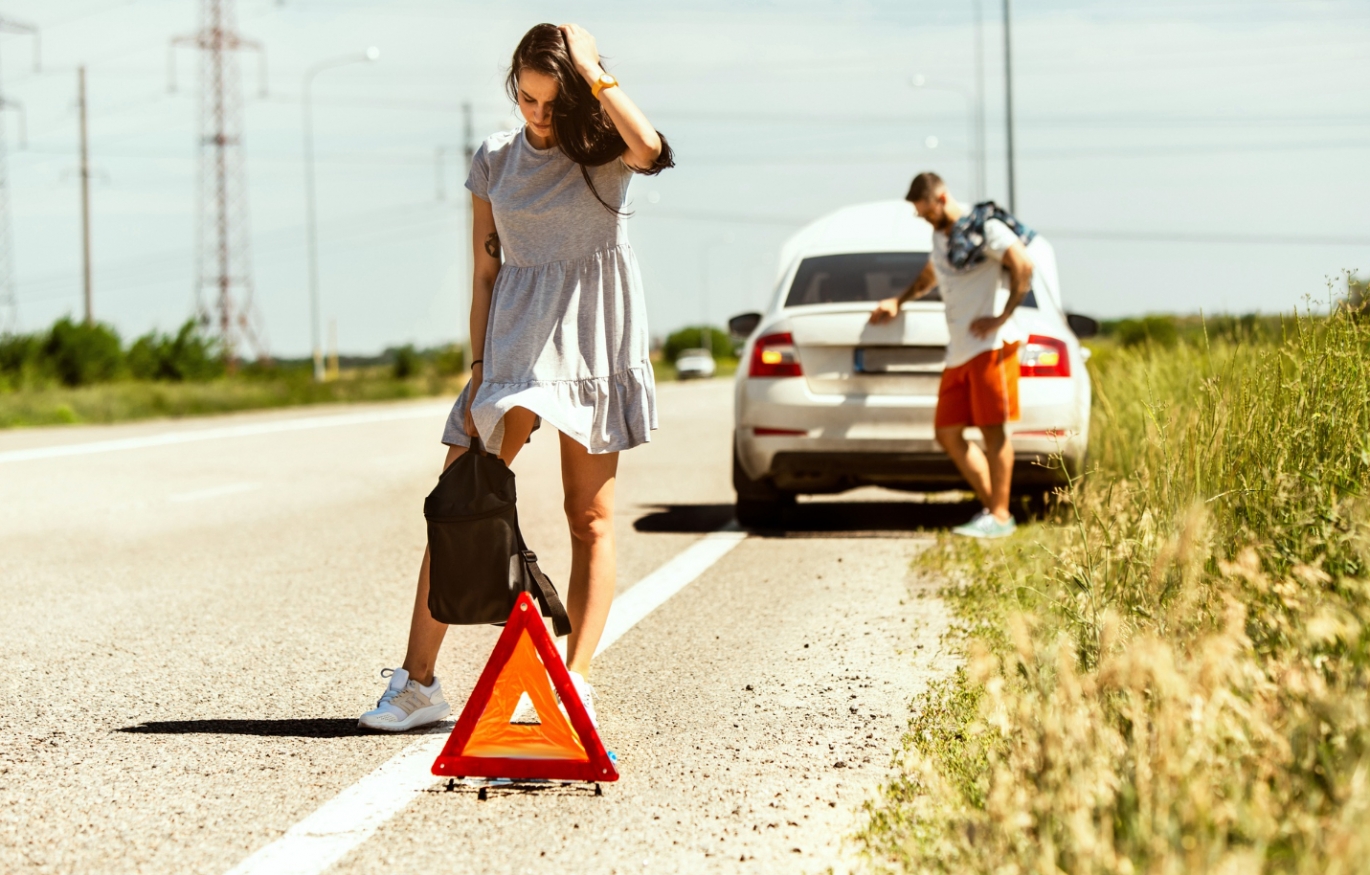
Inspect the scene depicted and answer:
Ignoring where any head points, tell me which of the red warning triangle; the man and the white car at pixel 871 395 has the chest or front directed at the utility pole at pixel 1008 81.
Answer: the white car

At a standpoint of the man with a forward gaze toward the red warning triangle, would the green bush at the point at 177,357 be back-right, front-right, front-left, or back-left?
back-right

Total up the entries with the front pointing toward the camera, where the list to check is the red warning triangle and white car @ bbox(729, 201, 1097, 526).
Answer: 1

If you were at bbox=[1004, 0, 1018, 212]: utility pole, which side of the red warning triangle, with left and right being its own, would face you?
back

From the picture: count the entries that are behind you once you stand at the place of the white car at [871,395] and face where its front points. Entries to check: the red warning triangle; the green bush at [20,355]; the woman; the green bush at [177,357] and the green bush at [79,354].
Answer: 2

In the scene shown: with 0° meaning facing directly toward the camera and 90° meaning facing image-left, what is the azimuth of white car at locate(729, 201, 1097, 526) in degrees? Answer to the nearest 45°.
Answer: approximately 180°

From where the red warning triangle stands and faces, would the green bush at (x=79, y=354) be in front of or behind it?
behind

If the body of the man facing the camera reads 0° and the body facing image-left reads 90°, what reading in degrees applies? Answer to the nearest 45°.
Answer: approximately 45°

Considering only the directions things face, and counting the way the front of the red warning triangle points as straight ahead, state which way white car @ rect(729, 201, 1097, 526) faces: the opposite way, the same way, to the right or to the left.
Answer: the opposite way
